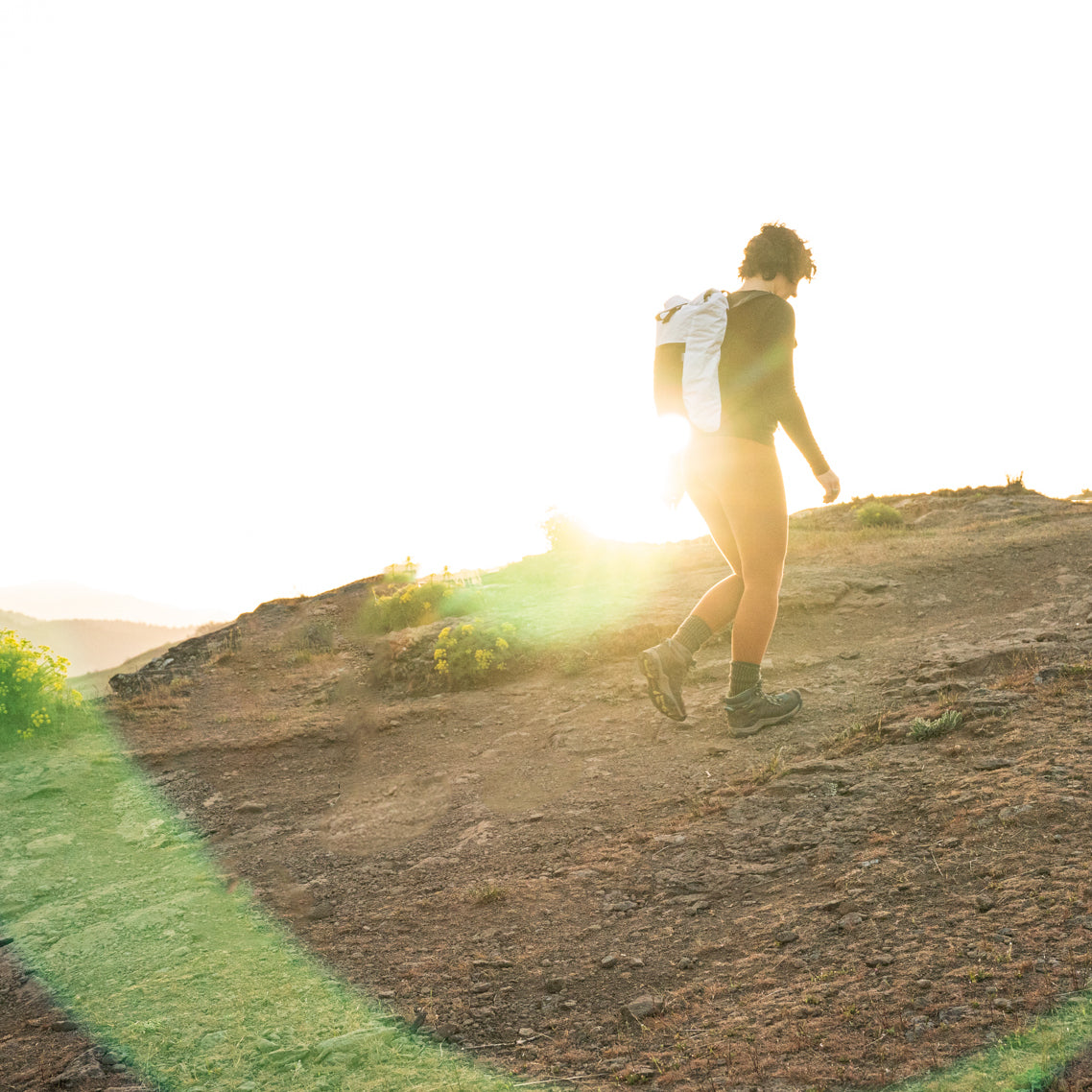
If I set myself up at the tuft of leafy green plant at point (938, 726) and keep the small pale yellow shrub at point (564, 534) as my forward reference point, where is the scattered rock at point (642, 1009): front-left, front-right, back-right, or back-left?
back-left

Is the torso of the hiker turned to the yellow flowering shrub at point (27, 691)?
no

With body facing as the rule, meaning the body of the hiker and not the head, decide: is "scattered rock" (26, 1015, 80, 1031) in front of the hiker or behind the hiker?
behind

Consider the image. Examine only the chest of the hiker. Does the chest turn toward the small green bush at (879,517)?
no

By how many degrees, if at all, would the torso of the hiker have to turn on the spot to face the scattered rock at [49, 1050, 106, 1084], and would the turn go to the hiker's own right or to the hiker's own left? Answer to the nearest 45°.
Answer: approximately 135° to the hiker's own right

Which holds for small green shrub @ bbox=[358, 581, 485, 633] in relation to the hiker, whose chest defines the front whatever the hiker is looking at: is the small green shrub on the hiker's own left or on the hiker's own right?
on the hiker's own left

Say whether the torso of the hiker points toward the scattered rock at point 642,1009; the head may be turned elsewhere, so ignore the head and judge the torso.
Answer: no

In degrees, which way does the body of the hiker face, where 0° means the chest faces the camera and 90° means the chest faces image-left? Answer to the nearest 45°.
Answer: approximately 270°
